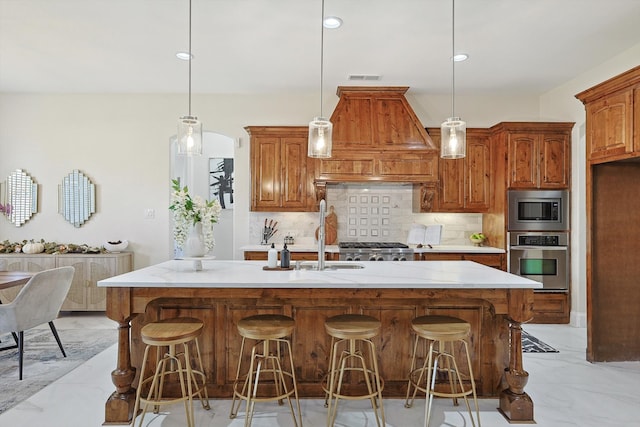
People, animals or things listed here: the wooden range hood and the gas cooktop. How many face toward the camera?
2

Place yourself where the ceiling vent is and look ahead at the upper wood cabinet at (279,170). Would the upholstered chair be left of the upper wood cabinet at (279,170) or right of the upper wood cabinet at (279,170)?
left

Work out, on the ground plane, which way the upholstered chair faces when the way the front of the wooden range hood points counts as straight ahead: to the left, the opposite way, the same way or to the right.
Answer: to the right

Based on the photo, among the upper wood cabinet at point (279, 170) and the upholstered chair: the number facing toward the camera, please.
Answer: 1

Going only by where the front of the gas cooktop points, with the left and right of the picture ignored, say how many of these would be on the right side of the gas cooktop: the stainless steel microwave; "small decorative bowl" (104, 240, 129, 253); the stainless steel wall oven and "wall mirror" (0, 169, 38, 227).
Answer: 2

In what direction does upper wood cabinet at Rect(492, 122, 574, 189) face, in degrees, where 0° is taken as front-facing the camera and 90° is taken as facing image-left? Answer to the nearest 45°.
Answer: approximately 0°

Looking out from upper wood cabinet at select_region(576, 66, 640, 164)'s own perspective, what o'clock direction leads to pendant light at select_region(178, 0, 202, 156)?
The pendant light is roughly at 12 o'clock from the upper wood cabinet.

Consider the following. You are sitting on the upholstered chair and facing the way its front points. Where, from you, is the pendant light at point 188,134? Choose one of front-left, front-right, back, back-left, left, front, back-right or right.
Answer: back

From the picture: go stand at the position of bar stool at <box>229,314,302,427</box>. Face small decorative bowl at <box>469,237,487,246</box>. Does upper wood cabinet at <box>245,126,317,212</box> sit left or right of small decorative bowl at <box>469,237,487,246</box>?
left

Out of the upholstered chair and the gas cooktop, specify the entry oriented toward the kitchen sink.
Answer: the gas cooktop

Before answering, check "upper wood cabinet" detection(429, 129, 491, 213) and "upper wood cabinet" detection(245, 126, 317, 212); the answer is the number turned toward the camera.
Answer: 2
